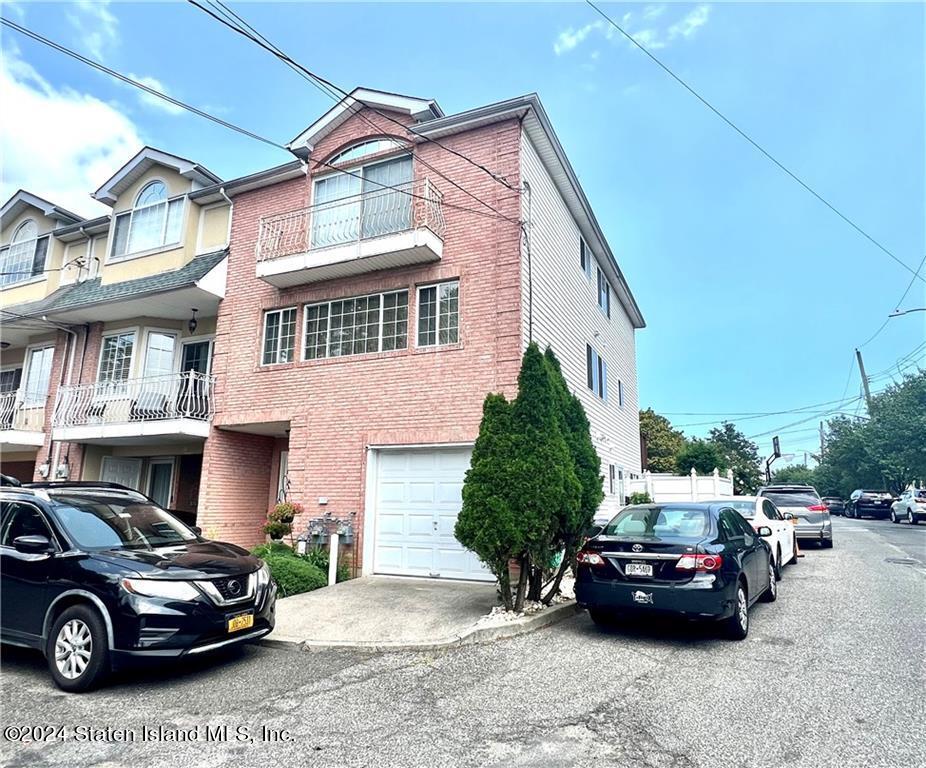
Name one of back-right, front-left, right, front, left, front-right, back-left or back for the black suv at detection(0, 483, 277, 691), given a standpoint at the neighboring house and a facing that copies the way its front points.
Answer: front-left

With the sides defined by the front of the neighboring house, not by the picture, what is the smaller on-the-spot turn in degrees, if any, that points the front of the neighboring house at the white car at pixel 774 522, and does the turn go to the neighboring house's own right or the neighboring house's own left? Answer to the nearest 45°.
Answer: approximately 90° to the neighboring house's own left

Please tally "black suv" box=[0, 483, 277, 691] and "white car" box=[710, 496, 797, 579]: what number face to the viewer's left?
0

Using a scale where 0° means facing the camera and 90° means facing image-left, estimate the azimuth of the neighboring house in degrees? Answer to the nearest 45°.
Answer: approximately 45°

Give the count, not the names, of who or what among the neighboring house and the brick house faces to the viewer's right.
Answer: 0

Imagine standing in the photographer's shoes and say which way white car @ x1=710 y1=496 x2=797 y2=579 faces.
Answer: facing away from the viewer and to the right of the viewer

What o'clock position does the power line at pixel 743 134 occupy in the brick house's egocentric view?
The power line is roughly at 8 o'clock from the brick house.

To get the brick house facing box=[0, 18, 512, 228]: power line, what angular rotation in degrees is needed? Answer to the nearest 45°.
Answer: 0° — it already faces it

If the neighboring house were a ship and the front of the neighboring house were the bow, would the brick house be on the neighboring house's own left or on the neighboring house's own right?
on the neighboring house's own left

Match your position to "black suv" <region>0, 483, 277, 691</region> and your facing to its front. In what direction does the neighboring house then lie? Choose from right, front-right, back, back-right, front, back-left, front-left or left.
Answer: back-left

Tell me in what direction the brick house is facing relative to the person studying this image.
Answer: facing the viewer and to the left of the viewer
